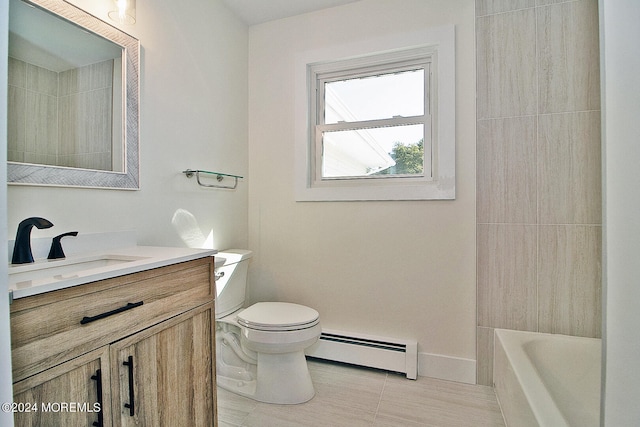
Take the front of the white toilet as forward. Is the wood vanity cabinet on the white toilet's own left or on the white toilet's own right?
on the white toilet's own right

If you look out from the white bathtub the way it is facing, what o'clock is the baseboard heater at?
The baseboard heater is roughly at 12 o'clock from the white bathtub.

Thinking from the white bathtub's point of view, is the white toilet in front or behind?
in front

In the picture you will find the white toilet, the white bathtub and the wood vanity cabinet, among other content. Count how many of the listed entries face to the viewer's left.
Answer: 1

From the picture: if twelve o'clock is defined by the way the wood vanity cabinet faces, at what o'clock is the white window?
The white window is roughly at 10 o'clock from the wood vanity cabinet.

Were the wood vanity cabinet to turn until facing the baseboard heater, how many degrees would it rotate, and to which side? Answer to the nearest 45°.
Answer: approximately 45° to its left

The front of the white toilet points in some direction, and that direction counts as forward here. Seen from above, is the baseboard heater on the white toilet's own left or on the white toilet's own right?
on the white toilet's own left

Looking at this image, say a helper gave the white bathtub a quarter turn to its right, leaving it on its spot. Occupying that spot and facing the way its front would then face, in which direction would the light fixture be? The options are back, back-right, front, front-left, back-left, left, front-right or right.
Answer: back-left

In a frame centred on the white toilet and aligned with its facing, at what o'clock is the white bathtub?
The white bathtub is roughly at 11 o'clock from the white toilet.

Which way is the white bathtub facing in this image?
to the viewer's left

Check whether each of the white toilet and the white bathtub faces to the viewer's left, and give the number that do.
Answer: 1

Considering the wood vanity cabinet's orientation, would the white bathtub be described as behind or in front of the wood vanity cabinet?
in front

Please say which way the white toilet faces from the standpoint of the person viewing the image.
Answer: facing the viewer and to the right of the viewer

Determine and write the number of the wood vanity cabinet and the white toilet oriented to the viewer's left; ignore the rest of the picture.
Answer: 0
